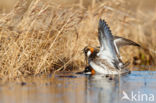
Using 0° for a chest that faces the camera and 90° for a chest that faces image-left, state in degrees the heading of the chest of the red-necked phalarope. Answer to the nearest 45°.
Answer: approximately 90°
